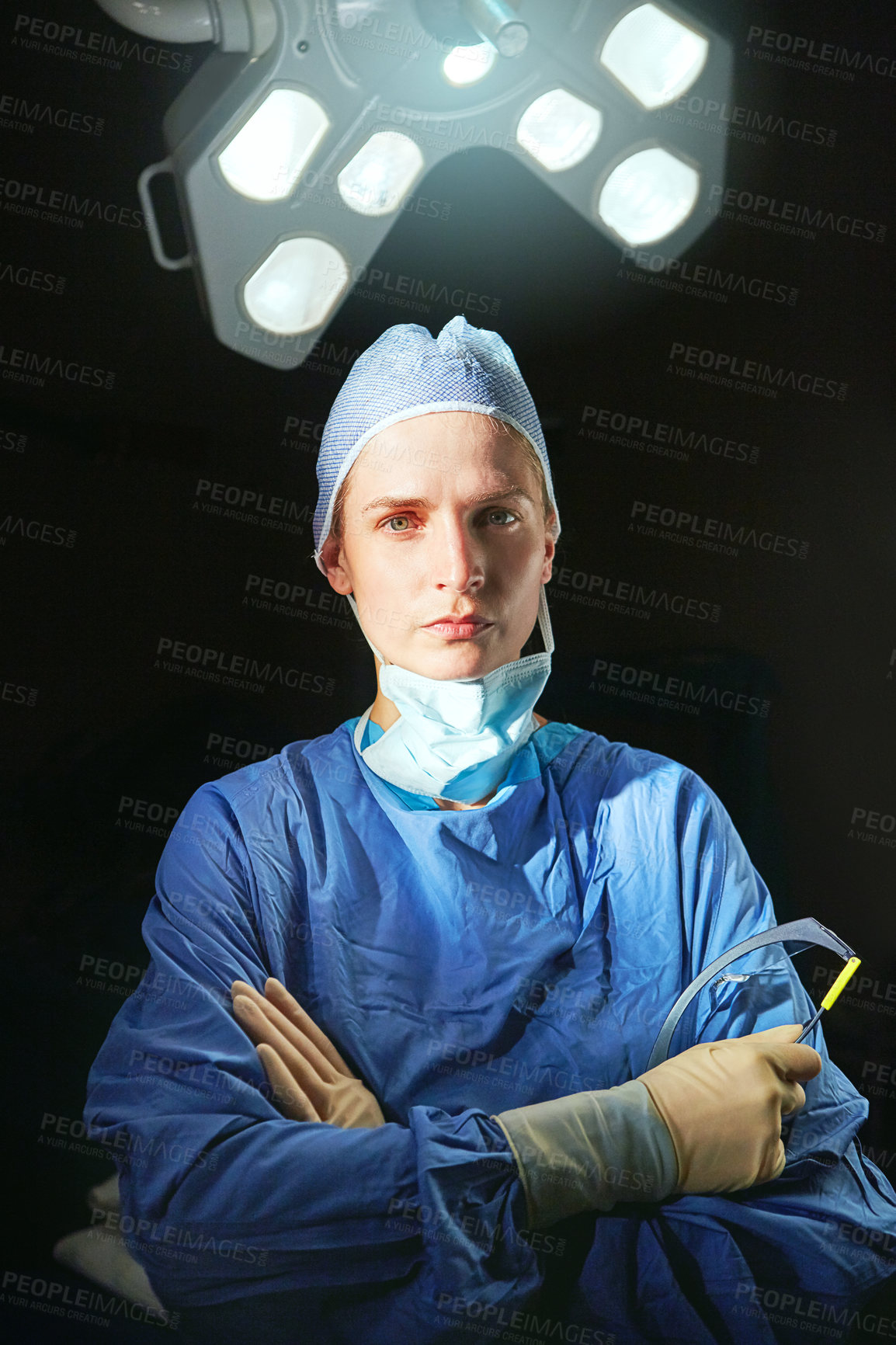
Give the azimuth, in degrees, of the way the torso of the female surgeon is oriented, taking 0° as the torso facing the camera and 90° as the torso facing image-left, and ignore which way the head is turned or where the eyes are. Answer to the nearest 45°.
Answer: approximately 0°
